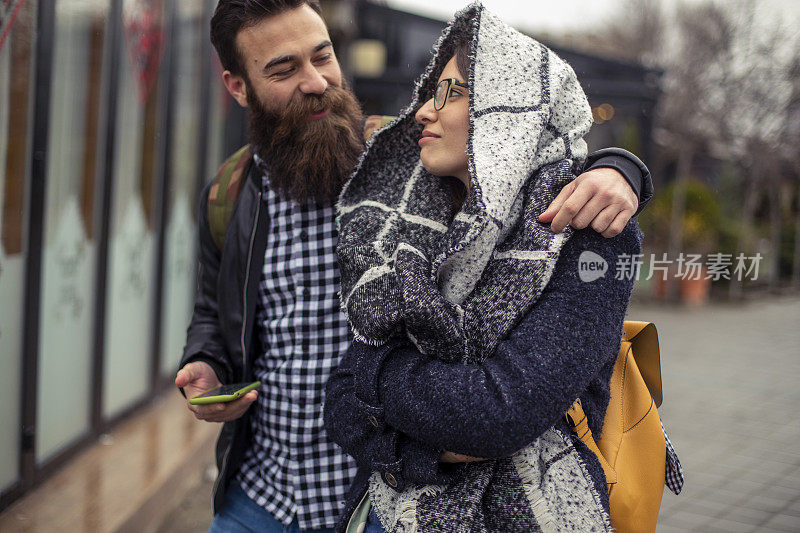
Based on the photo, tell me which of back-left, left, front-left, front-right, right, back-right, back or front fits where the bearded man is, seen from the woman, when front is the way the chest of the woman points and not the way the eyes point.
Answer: right

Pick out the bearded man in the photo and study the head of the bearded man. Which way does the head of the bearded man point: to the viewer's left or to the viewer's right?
to the viewer's right

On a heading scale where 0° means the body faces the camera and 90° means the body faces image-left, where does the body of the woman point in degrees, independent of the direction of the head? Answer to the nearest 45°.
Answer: approximately 45°
